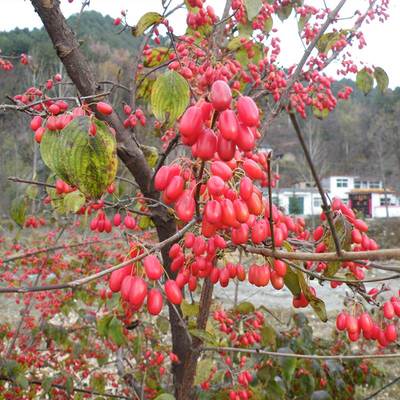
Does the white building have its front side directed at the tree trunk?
yes

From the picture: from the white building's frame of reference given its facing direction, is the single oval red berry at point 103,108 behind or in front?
in front

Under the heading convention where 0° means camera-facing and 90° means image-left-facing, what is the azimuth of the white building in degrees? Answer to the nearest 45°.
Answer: approximately 0°
